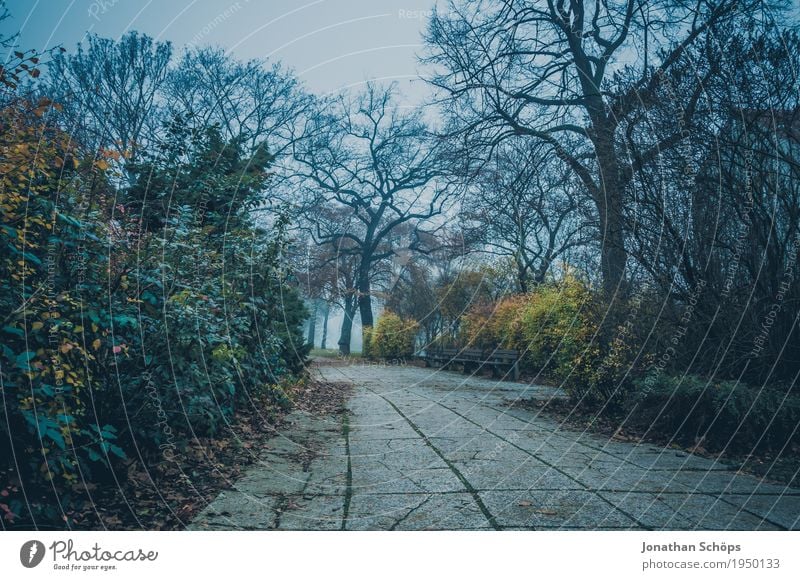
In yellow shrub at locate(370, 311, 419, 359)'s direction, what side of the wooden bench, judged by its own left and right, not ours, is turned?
right

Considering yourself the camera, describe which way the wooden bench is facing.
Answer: facing the viewer and to the left of the viewer

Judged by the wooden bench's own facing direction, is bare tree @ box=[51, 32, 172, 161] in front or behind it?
in front
